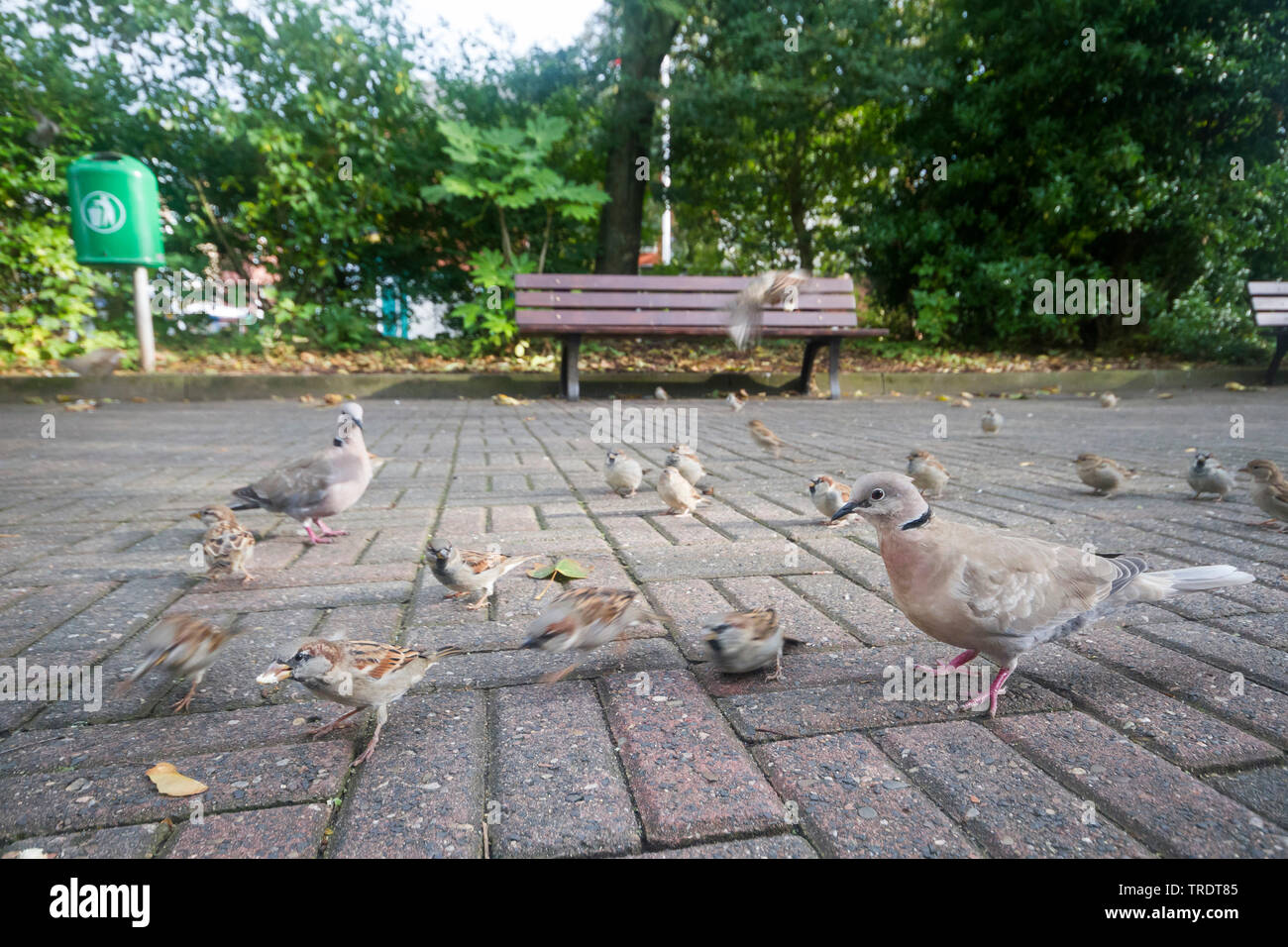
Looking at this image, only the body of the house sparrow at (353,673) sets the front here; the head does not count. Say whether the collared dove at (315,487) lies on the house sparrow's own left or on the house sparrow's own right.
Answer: on the house sparrow's own right

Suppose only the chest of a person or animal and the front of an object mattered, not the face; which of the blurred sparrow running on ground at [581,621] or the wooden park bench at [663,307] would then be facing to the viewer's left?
the blurred sparrow running on ground

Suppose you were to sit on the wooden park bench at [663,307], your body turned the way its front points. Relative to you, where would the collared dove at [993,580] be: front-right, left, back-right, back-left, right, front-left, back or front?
front

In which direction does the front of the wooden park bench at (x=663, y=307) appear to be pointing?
toward the camera

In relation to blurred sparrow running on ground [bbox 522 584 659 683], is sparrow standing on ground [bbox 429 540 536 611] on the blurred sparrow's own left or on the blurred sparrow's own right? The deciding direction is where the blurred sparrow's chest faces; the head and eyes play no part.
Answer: on the blurred sparrow's own right

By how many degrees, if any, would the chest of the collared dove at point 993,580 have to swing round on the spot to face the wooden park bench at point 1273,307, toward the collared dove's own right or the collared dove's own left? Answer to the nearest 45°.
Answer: approximately 90° to the collared dove's own right

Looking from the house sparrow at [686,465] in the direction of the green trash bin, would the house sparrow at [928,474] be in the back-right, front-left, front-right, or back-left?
back-right

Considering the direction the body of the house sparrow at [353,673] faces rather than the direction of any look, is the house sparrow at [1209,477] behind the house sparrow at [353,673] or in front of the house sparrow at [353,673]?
behind

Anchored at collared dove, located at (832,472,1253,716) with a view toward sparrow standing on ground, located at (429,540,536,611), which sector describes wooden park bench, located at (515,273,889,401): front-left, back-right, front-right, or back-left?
front-right

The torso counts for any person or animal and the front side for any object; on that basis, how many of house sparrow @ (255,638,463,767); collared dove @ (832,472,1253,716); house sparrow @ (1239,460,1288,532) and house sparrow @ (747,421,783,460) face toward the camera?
0

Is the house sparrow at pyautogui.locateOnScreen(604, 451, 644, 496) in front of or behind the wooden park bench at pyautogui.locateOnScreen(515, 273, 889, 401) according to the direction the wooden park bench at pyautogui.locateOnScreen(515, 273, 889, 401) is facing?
in front

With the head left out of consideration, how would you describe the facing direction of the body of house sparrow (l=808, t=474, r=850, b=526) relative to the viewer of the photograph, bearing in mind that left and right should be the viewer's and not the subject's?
facing the viewer and to the left of the viewer

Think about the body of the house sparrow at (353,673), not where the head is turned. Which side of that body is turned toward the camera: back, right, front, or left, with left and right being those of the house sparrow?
left

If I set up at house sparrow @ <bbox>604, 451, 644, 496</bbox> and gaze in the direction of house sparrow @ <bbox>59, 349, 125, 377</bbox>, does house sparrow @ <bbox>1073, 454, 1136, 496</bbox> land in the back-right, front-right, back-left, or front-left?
back-right
